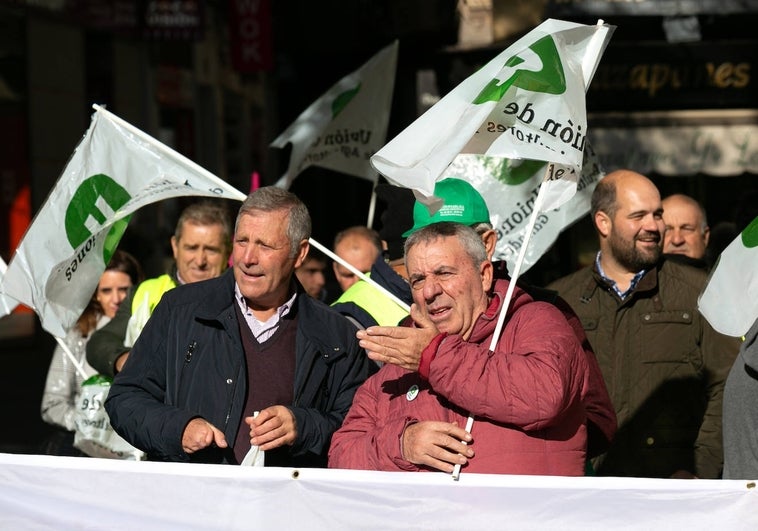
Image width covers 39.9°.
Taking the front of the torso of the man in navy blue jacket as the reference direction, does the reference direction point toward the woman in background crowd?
no

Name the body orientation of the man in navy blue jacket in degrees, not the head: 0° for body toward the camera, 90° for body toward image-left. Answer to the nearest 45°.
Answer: approximately 0°

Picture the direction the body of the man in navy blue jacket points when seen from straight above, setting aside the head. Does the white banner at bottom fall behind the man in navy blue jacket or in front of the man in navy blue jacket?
in front

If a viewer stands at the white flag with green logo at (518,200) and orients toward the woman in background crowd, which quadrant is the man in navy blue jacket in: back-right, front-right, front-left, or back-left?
front-left

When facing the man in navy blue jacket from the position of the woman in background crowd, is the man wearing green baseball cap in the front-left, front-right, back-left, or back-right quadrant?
front-left

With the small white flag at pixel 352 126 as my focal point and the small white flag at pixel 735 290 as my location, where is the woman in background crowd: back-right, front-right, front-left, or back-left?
front-left

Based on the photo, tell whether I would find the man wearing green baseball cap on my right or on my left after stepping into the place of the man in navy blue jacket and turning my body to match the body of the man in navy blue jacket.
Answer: on my left

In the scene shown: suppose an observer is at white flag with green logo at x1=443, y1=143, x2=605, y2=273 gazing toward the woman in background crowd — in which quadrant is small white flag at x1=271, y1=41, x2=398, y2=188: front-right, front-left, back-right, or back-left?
front-right

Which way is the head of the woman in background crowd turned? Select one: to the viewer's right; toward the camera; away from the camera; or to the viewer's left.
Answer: toward the camera

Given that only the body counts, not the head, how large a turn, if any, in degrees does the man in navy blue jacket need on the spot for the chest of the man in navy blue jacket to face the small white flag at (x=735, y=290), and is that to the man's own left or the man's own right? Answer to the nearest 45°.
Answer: approximately 90° to the man's own left

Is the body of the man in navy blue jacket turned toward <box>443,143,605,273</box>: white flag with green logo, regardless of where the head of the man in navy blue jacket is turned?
no

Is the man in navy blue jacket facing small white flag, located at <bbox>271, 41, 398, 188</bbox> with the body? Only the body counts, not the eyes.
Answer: no

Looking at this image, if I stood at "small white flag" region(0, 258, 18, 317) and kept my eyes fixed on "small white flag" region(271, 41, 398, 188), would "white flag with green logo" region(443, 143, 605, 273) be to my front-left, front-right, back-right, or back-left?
front-right

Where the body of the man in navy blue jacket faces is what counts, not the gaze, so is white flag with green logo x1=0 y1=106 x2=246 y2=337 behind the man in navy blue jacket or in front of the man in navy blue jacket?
behind

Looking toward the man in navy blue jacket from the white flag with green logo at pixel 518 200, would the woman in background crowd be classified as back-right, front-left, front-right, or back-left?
front-right
